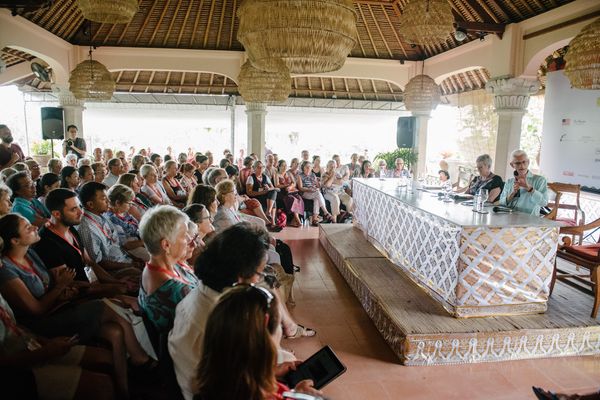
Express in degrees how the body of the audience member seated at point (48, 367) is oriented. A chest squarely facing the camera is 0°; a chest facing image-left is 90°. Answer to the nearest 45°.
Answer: approximately 270°

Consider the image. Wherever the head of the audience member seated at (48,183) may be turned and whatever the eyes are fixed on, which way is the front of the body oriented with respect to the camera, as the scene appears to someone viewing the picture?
to the viewer's right

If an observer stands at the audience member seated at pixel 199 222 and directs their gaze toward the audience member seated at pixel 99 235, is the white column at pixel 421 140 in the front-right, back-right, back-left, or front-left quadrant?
back-right

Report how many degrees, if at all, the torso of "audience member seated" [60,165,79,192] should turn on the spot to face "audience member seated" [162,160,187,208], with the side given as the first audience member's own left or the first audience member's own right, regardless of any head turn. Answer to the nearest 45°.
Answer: approximately 45° to the first audience member's own left

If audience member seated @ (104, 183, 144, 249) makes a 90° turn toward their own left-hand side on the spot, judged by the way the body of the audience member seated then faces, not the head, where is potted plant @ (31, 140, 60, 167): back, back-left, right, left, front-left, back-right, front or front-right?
front

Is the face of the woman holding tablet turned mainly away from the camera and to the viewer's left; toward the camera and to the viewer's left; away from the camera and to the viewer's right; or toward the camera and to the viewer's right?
away from the camera and to the viewer's right

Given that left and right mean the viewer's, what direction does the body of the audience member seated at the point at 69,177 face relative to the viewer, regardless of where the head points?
facing to the right of the viewer

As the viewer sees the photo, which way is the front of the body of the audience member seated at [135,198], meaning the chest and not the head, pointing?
to the viewer's right

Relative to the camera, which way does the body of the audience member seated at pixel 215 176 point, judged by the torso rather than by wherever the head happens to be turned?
to the viewer's right

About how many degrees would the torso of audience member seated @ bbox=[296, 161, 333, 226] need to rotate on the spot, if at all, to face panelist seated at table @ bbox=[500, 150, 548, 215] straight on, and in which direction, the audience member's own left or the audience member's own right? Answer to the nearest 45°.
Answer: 0° — they already face them

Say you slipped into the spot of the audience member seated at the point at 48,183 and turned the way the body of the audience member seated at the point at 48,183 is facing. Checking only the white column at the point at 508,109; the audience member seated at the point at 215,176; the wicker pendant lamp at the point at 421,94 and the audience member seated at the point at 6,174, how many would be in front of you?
3

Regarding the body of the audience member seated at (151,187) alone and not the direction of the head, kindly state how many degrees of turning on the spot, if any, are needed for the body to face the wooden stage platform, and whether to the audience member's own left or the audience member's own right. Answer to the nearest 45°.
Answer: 0° — they already face it

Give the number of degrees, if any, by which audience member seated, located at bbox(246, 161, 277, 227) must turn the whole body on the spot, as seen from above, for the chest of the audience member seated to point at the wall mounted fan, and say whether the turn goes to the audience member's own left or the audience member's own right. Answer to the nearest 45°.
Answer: approximately 180°

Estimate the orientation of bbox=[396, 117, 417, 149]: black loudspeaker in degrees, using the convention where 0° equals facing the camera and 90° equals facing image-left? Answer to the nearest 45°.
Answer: approximately 45°

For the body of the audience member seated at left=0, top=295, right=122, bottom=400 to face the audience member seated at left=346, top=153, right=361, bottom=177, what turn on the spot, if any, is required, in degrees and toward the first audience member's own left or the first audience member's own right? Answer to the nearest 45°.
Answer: approximately 45° to the first audience member's own left
